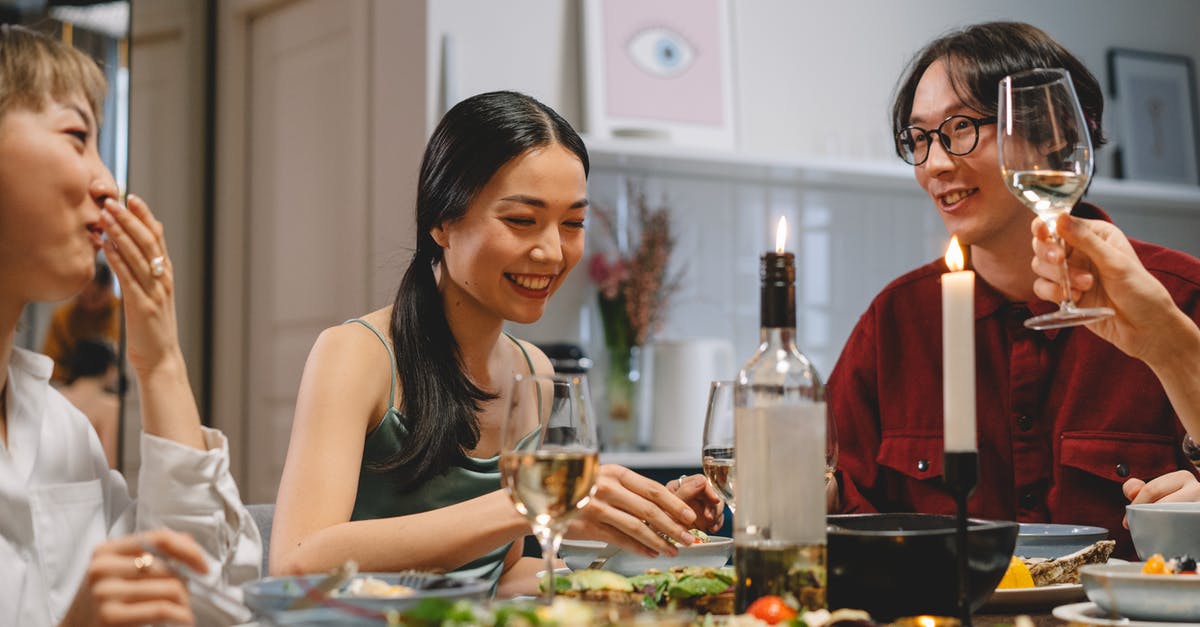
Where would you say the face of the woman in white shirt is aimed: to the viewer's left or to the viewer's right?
to the viewer's right

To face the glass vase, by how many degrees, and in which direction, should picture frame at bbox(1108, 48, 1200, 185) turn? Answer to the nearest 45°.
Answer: approximately 45° to its right

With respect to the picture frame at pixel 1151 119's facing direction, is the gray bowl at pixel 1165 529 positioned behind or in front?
in front

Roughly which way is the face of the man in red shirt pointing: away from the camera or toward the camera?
toward the camera

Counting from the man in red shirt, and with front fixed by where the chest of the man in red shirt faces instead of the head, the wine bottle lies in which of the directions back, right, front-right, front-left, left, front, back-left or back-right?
front

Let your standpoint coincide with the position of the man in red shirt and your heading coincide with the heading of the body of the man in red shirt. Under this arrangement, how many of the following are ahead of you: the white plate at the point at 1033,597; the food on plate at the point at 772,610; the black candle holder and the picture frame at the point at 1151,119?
3

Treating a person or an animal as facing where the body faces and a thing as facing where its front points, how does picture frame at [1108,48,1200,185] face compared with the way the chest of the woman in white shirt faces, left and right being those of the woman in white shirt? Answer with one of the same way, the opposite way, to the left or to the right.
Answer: to the right

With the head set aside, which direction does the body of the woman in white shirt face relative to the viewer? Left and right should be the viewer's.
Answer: facing the viewer and to the right of the viewer

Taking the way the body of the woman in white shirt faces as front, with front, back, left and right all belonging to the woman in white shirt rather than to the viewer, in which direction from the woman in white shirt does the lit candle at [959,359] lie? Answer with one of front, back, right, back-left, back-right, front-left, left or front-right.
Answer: front

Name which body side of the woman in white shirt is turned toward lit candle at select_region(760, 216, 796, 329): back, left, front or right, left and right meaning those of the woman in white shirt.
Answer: front

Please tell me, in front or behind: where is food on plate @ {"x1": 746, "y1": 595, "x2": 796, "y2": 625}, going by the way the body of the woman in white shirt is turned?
in front

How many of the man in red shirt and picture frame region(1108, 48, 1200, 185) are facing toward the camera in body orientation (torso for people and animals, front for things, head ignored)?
2

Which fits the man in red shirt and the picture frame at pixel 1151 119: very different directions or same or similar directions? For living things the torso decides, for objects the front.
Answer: same or similar directions

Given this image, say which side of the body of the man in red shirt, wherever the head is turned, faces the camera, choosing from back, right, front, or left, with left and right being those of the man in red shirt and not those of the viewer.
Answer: front

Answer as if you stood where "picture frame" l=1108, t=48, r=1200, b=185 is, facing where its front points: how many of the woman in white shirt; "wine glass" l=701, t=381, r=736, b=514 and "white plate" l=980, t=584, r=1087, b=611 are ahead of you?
3

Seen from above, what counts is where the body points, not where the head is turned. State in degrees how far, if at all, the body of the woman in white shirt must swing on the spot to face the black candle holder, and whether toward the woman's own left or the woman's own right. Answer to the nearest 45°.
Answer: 0° — they already face it

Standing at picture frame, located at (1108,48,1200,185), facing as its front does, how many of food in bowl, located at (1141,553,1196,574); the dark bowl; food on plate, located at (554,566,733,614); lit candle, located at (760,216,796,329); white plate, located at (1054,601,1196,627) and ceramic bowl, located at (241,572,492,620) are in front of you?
6

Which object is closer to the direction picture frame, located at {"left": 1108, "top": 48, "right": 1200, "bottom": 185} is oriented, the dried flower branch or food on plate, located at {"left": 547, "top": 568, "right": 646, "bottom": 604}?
the food on plate

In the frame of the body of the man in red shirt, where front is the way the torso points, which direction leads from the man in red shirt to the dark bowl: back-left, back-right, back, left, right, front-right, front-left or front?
front
